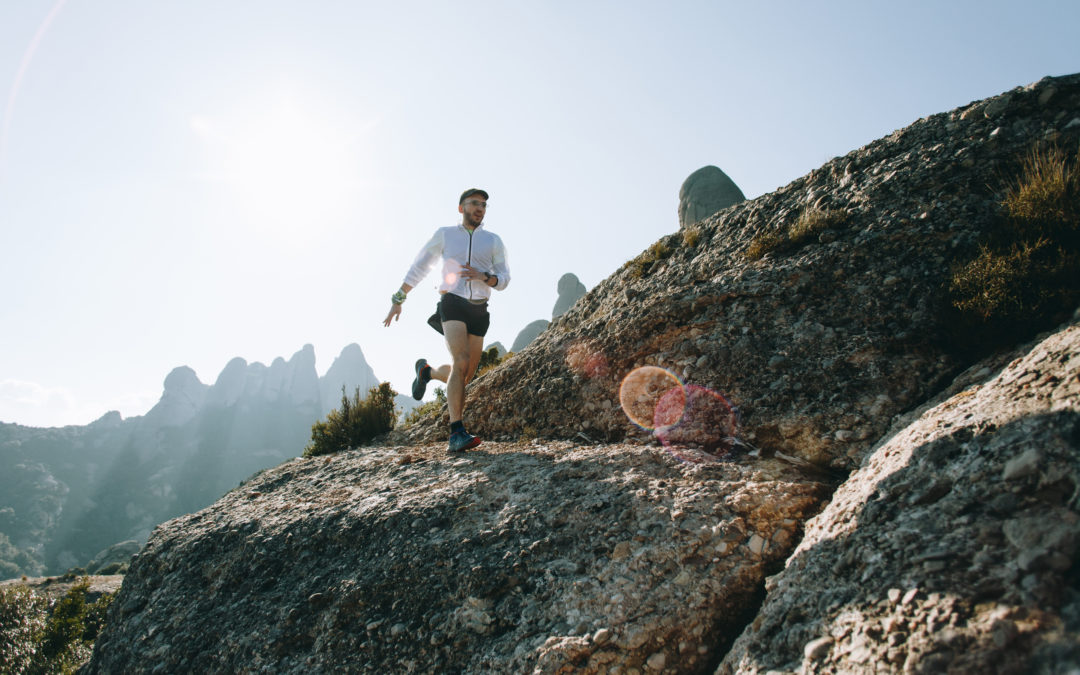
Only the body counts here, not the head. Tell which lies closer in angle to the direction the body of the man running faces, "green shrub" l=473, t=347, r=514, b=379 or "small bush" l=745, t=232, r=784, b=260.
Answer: the small bush

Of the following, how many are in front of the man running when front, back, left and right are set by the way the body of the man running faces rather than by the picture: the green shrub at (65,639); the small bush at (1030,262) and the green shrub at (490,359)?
1

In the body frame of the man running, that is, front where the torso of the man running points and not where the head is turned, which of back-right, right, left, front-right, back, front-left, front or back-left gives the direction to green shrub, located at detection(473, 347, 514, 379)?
back-left

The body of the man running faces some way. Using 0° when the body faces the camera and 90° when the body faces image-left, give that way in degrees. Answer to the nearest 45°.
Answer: approximately 315°

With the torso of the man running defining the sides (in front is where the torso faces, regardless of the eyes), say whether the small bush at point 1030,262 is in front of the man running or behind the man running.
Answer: in front

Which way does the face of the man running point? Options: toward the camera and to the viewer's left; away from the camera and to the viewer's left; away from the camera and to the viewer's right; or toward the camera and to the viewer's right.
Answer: toward the camera and to the viewer's right

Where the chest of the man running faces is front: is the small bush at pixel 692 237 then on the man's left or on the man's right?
on the man's left
